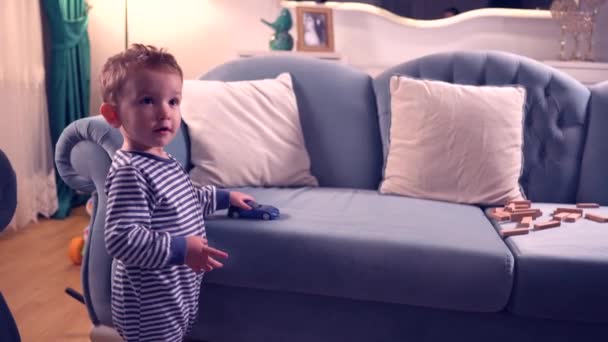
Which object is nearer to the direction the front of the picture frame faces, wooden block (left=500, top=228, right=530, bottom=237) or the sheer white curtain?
the wooden block

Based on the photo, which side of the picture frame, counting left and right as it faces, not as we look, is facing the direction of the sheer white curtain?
right

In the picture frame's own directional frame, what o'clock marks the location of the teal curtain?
The teal curtain is roughly at 3 o'clock from the picture frame.

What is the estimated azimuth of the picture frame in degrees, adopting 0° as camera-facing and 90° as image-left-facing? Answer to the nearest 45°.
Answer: approximately 0°

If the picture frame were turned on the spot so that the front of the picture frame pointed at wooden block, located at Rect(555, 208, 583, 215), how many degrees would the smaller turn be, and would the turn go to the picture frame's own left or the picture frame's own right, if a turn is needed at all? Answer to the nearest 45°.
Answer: approximately 45° to the picture frame's own left
